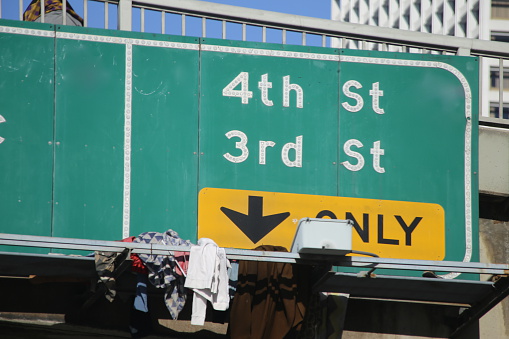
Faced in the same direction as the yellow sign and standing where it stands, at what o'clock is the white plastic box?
The white plastic box is roughly at 12 o'clock from the yellow sign.

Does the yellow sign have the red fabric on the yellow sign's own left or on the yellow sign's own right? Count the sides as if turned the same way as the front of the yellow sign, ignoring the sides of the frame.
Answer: on the yellow sign's own right

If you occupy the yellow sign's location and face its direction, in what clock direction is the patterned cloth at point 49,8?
The patterned cloth is roughly at 3 o'clock from the yellow sign.

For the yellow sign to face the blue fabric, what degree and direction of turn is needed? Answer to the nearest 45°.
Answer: approximately 45° to its right

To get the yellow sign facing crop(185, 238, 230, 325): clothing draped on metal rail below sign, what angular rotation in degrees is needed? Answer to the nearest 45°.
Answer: approximately 45° to its right

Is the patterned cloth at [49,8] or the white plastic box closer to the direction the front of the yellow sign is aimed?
the white plastic box

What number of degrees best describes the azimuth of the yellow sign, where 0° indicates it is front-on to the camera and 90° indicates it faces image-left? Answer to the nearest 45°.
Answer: approximately 0°
